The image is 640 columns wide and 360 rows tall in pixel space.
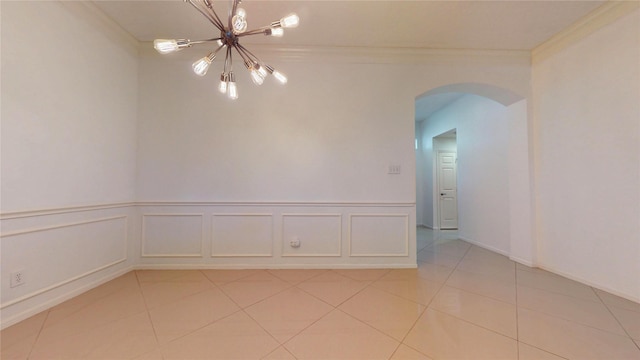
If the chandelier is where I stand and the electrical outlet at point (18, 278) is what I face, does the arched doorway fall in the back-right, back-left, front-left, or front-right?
back-right

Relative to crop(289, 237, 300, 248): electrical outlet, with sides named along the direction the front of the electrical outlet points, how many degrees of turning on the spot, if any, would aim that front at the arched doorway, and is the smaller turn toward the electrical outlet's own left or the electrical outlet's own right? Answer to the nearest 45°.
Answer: approximately 90° to the electrical outlet's own left

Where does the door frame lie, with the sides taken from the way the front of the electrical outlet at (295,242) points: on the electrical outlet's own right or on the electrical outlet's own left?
on the electrical outlet's own left

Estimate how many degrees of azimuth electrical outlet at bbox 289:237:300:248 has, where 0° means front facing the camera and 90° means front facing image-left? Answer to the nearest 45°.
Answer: approximately 0°
